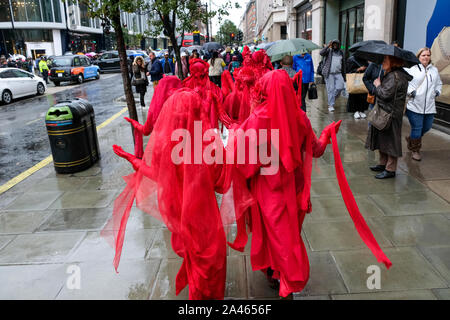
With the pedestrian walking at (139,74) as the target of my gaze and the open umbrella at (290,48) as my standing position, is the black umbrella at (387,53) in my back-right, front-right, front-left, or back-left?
back-left

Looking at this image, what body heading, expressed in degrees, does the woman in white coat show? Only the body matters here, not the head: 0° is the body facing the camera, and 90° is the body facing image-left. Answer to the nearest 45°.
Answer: approximately 0°

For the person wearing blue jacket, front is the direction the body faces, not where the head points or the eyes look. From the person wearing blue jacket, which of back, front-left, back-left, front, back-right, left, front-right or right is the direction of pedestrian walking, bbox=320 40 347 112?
back-left

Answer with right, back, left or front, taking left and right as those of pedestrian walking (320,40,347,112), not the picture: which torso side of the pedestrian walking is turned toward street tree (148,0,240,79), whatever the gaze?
right

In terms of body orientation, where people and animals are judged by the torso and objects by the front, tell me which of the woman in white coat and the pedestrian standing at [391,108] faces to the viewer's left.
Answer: the pedestrian standing

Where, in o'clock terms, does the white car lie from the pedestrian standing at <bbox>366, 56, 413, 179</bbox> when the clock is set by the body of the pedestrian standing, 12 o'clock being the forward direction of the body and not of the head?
The white car is roughly at 1 o'clock from the pedestrian standing.

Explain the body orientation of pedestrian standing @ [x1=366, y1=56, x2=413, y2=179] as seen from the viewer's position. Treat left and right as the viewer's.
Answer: facing to the left of the viewer

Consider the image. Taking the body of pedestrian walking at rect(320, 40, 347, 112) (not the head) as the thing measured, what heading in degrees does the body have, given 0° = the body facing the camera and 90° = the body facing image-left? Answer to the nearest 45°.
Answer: approximately 0°

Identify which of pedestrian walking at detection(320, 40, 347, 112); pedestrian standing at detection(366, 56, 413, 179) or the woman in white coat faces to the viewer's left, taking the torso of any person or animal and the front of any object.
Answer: pedestrian standing at detection(366, 56, 413, 179)

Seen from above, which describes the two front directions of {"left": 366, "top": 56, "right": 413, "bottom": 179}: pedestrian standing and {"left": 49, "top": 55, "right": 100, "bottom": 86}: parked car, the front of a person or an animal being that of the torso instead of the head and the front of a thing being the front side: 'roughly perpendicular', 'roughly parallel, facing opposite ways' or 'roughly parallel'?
roughly perpendicular

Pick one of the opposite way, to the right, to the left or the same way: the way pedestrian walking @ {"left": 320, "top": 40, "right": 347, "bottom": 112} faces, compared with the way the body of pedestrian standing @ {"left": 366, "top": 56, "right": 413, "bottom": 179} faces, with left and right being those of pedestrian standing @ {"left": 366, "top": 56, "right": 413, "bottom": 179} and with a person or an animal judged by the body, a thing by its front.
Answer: to the left
